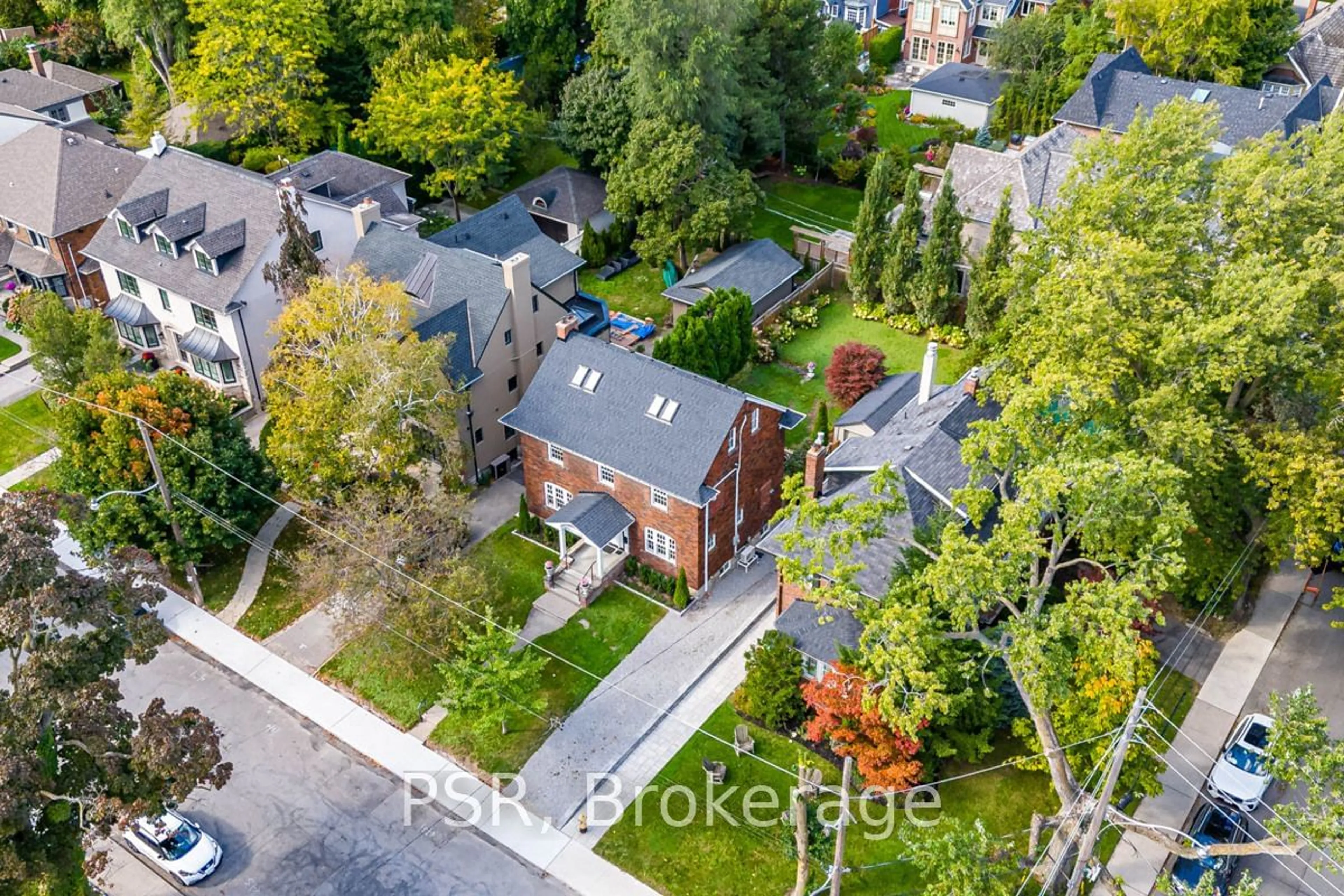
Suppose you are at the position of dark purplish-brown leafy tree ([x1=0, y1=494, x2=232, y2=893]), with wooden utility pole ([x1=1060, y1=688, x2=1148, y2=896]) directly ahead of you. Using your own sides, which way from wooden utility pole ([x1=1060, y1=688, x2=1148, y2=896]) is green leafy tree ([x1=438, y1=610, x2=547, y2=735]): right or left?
left

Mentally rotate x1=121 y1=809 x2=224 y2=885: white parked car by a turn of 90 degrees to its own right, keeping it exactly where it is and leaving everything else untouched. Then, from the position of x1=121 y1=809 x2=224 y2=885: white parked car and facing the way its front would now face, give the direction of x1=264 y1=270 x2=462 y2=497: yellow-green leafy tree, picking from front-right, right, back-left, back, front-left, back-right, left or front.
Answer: back

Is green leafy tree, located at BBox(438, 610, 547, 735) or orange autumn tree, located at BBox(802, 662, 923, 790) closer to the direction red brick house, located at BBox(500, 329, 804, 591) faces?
the green leafy tree

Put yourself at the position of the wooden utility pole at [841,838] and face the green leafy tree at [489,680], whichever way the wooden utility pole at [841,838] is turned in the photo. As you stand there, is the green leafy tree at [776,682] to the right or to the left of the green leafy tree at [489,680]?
right

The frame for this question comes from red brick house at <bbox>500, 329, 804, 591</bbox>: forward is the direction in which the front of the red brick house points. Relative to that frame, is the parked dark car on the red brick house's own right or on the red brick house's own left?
on the red brick house's own left

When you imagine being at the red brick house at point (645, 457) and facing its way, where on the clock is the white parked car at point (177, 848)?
The white parked car is roughly at 12 o'clock from the red brick house.

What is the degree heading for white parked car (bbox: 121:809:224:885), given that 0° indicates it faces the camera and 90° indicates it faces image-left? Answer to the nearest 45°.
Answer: approximately 315°

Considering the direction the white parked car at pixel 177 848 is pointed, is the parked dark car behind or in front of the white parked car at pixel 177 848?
in front

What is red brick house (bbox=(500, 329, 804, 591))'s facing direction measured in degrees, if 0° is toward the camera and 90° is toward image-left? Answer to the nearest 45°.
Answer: approximately 45°
